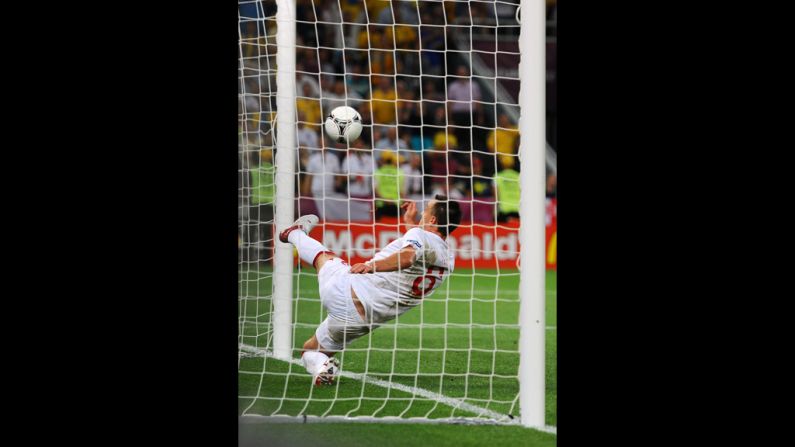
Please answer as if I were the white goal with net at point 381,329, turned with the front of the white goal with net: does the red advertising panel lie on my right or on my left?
on my left

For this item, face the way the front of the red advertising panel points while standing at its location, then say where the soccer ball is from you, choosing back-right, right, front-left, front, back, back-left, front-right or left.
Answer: front

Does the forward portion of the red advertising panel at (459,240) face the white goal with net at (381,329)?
yes

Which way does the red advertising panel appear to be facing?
toward the camera
